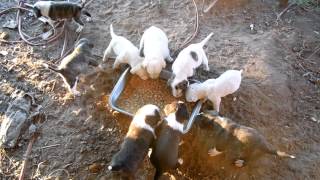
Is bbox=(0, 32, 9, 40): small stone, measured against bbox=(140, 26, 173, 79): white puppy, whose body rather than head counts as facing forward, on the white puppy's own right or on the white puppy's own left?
on the white puppy's own right

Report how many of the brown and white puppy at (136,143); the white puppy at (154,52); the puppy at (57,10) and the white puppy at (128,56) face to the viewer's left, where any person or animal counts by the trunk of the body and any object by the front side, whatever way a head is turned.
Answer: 1

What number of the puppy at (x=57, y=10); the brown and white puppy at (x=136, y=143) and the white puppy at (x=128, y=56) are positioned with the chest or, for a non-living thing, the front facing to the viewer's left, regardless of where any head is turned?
1

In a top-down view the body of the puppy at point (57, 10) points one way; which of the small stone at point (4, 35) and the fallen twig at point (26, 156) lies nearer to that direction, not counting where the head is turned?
the small stone

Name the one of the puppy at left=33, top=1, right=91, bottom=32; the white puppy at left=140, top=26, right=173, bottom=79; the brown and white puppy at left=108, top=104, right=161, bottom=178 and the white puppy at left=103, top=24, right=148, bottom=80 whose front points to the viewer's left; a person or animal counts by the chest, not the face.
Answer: the puppy

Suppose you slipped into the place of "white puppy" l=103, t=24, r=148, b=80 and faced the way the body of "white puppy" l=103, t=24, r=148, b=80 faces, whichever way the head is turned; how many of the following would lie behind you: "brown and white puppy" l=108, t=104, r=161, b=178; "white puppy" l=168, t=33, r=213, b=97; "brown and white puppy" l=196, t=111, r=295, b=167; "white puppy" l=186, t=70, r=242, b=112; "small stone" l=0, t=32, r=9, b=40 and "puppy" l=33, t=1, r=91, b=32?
2

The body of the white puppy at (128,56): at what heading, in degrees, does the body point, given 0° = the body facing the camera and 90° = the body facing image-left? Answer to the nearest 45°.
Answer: approximately 315°

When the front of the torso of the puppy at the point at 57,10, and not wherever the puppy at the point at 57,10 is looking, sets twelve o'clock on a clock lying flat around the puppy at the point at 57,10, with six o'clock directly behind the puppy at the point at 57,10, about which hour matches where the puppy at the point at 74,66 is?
the puppy at the point at 74,66 is roughly at 9 o'clock from the puppy at the point at 57,10.

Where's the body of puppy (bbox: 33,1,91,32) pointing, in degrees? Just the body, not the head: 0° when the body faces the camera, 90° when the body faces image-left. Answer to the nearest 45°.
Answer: approximately 90°

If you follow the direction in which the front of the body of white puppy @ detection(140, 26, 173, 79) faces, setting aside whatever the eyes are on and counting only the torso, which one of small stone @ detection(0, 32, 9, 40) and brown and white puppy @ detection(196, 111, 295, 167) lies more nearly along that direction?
the brown and white puppy

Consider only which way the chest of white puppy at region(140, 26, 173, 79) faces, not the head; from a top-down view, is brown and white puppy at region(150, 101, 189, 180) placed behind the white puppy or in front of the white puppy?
in front

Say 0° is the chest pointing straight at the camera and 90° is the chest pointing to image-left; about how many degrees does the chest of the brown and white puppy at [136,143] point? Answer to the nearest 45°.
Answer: approximately 225°

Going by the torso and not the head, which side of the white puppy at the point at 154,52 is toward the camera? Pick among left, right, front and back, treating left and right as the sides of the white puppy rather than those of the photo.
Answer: front

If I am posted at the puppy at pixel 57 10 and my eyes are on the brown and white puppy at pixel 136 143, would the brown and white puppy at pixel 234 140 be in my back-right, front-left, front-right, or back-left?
front-left

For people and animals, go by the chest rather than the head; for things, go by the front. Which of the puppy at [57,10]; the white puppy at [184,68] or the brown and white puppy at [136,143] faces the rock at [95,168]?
the white puppy

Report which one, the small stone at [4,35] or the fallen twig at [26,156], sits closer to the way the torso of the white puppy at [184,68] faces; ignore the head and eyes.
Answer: the fallen twig

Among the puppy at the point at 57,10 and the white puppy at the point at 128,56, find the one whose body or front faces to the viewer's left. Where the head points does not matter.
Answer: the puppy

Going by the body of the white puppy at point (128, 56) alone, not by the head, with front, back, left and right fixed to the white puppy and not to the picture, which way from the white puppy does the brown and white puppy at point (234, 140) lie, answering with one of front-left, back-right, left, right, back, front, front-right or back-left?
front

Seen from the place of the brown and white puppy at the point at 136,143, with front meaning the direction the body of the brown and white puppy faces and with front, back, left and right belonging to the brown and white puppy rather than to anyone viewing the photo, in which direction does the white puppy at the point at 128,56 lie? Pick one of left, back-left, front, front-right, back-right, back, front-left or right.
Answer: front-left

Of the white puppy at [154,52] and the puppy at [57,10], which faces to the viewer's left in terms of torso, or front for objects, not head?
the puppy

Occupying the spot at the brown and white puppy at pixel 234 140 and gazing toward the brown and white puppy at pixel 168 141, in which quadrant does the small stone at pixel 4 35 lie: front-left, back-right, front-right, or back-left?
front-right

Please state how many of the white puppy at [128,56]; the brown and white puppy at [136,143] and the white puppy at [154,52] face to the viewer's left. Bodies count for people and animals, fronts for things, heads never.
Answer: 0
